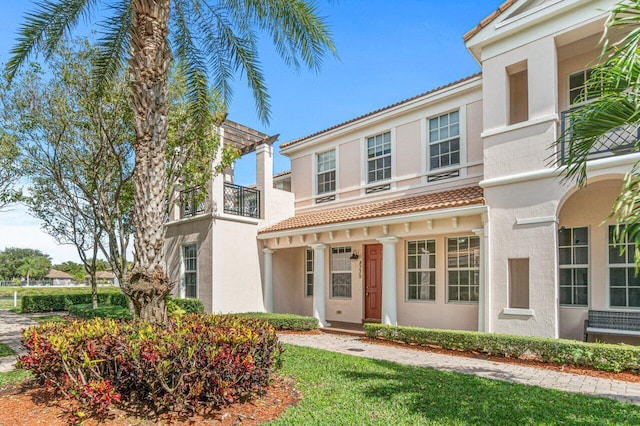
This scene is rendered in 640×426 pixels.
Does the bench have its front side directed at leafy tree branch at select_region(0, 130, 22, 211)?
no

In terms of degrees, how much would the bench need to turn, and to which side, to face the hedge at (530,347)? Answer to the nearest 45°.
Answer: approximately 45° to its right

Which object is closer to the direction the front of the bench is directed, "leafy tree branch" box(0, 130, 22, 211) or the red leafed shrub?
the red leafed shrub

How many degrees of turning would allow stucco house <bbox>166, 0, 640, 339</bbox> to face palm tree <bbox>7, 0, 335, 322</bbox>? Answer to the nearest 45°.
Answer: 0° — it already faces it

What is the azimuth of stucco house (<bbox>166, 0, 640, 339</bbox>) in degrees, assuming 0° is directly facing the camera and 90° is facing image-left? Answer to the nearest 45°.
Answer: approximately 45°

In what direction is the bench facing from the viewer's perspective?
toward the camera

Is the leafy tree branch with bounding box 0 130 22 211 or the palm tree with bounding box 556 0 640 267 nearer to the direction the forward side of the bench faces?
the palm tree
